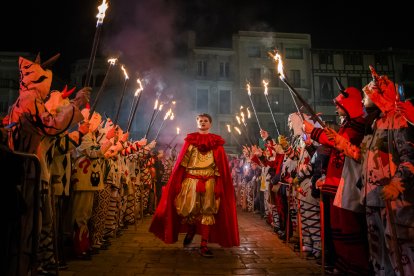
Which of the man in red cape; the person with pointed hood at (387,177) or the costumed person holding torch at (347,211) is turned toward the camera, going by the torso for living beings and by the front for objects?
the man in red cape

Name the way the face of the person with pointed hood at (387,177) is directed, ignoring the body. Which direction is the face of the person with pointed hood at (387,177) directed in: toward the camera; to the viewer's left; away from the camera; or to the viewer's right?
to the viewer's left

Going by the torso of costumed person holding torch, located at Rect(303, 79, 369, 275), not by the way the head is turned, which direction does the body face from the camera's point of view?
to the viewer's left

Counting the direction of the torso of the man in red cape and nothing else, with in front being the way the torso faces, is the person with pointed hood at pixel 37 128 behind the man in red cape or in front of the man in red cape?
in front

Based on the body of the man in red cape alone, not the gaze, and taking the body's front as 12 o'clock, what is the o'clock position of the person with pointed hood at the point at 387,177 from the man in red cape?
The person with pointed hood is roughly at 11 o'clock from the man in red cape.

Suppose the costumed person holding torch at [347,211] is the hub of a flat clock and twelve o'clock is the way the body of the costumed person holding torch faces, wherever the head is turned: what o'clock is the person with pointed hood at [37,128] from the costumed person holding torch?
The person with pointed hood is roughly at 11 o'clock from the costumed person holding torch.

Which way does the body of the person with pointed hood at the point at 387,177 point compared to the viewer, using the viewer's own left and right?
facing to the left of the viewer

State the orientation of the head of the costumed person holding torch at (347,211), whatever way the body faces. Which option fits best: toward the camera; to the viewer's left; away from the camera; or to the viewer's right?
to the viewer's left

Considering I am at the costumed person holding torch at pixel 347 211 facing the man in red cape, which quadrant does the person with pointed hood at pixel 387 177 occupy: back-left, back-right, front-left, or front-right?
back-left

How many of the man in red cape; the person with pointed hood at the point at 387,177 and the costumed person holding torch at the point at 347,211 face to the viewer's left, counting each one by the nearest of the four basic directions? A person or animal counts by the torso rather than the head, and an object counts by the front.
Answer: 2

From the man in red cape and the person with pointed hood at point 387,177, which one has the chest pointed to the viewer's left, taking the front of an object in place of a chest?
the person with pointed hood

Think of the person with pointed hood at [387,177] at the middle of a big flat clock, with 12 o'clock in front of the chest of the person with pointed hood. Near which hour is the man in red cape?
The man in red cape is roughly at 1 o'clock from the person with pointed hood.

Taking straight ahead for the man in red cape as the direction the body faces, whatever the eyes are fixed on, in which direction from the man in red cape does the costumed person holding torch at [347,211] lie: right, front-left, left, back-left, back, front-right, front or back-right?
front-left

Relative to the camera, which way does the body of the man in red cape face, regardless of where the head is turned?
toward the camera
